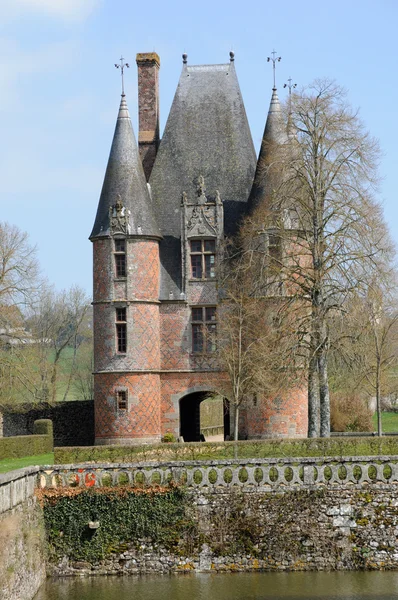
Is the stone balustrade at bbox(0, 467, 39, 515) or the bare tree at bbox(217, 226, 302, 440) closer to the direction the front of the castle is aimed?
the stone balustrade

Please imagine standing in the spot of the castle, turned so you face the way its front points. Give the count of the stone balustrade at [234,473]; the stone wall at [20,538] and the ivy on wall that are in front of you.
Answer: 3

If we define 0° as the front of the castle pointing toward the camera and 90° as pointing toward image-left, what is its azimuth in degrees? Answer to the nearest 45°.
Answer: approximately 0°

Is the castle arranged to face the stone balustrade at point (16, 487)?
yes

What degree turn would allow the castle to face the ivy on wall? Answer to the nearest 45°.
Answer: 0° — it already faces it

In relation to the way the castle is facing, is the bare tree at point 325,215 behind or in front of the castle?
in front

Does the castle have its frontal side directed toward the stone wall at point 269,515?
yes

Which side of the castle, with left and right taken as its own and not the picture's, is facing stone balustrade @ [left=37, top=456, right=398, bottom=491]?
front
